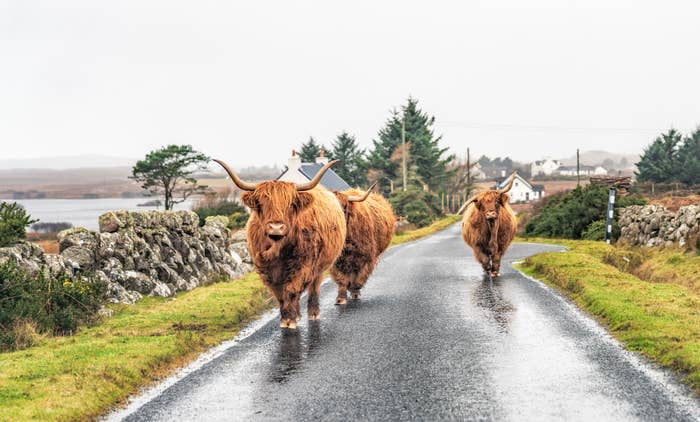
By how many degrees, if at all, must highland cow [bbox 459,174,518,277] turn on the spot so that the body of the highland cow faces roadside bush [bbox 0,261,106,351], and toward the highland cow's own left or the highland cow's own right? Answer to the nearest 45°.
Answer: approximately 45° to the highland cow's own right

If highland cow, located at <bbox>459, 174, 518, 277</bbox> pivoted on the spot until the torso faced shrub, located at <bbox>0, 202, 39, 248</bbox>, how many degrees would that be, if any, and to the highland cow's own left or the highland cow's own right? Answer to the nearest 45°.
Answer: approximately 45° to the highland cow's own right

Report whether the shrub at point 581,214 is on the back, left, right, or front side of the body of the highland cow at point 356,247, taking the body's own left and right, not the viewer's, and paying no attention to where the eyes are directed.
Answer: back

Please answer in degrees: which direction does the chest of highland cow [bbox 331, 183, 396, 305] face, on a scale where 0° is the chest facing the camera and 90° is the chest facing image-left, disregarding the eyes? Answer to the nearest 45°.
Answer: approximately 45°

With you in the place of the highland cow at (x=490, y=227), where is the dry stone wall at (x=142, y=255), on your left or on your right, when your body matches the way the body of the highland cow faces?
on your right

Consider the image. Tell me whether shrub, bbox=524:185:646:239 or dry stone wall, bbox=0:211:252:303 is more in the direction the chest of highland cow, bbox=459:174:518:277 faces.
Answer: the dry stone wall

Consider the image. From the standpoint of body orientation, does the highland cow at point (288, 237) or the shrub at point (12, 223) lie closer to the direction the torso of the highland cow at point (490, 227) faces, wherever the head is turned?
the highland cow

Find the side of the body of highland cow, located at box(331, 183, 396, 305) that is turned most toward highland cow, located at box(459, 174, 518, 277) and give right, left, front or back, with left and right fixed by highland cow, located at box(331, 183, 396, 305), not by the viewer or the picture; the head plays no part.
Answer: back

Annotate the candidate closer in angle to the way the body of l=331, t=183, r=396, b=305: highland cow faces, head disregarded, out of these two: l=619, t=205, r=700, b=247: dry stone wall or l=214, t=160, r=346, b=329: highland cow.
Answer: the highland cow

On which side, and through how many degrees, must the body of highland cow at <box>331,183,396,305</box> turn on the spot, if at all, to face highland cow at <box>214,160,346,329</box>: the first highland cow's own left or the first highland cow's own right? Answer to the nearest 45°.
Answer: approximately 45° to the first highland cow's own left
